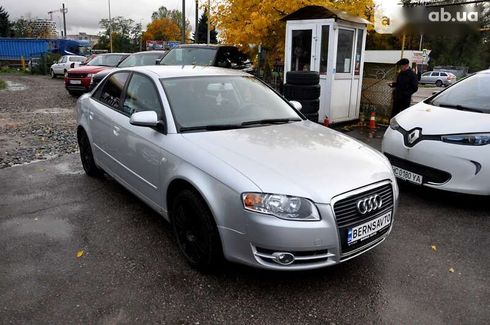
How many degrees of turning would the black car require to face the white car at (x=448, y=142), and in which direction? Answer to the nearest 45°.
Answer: approximately 45° to its left

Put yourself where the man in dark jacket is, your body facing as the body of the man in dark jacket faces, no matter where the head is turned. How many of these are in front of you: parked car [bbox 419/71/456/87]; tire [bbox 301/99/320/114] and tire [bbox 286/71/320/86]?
2

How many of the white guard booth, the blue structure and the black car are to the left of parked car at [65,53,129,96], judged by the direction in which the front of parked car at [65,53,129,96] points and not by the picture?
2

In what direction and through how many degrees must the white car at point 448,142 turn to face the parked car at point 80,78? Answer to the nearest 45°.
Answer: approximately 90° to its right

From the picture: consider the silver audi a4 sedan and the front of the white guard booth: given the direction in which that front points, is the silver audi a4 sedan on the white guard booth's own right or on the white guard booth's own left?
on the white guard booth's own right

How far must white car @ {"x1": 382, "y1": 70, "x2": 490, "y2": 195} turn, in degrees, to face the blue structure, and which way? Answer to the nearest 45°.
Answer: approximately 90° to its right

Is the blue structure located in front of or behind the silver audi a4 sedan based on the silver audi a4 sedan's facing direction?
behind

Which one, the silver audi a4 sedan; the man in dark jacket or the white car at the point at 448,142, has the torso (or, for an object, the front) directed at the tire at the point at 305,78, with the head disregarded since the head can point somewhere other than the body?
the man in dark jacket

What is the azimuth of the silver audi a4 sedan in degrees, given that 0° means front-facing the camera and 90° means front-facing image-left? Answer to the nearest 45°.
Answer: approximately 315°

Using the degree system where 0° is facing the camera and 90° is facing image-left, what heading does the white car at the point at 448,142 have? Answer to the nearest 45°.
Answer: approximately 45°

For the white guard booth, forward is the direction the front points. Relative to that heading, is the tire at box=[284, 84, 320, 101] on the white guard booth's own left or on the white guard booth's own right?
on the white guard booth's own right

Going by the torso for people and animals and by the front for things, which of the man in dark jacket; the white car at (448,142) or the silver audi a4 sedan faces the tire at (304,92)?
the man in dark jacket

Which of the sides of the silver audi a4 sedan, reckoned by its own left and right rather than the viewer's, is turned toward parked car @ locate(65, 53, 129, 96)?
back
